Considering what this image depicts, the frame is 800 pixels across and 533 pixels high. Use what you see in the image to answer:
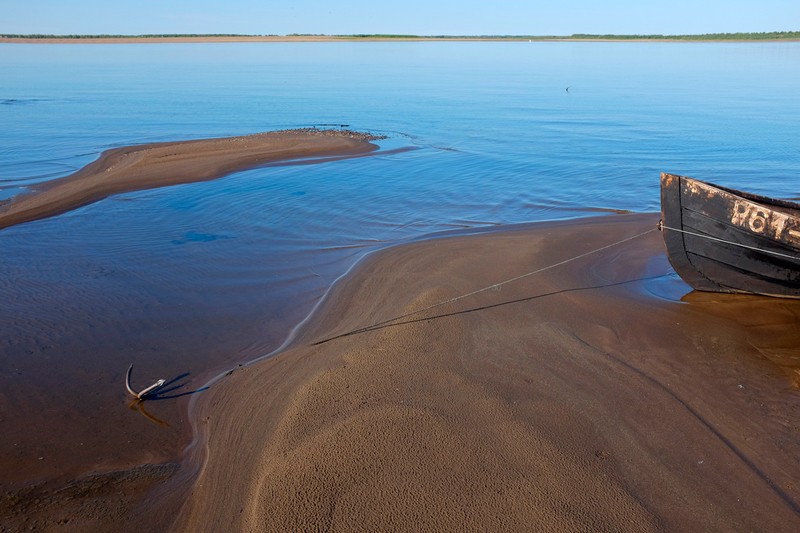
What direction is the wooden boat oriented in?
to the viewer's left

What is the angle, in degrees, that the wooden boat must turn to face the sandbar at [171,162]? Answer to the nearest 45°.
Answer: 0° — it already faces it

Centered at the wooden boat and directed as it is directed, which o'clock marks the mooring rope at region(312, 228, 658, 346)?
The mooring rope is roughly at 11 o'clock from the wooden boat.
